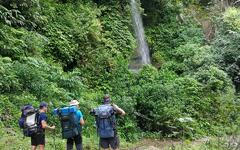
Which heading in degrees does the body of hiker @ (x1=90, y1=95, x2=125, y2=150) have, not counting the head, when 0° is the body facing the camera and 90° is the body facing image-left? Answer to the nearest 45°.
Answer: approximately 180°

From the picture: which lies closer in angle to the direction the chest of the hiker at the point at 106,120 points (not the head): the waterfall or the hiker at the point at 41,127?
the waterfall

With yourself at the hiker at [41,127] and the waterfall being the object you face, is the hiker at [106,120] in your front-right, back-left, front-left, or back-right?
front-right

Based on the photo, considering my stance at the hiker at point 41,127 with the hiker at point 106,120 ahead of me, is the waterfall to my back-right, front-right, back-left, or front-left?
front-left

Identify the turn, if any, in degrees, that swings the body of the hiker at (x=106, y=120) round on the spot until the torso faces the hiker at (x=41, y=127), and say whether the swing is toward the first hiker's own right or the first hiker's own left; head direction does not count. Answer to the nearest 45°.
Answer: approximately 90° to the first hiker's own left
